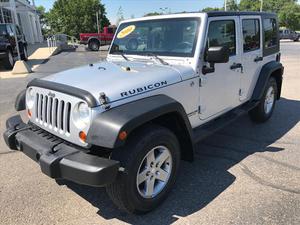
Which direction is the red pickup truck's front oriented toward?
to the viewer's right

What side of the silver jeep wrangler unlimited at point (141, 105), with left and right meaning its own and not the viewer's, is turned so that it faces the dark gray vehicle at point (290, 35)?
back

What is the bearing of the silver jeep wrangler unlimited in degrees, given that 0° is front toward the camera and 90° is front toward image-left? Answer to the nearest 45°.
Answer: approximately 45°

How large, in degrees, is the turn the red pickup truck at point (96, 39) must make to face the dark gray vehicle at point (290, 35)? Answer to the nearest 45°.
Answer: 0° — it already faces it

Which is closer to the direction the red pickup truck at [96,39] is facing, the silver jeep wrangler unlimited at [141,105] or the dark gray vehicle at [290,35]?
the dark gray vehicle

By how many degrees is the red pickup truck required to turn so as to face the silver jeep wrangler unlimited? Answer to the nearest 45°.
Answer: approximately 90° to its right

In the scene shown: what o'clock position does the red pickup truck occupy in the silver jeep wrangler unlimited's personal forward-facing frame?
The red pickup truck is roughly at 4 o'clock from the silver jeep wrangler unlimited.
